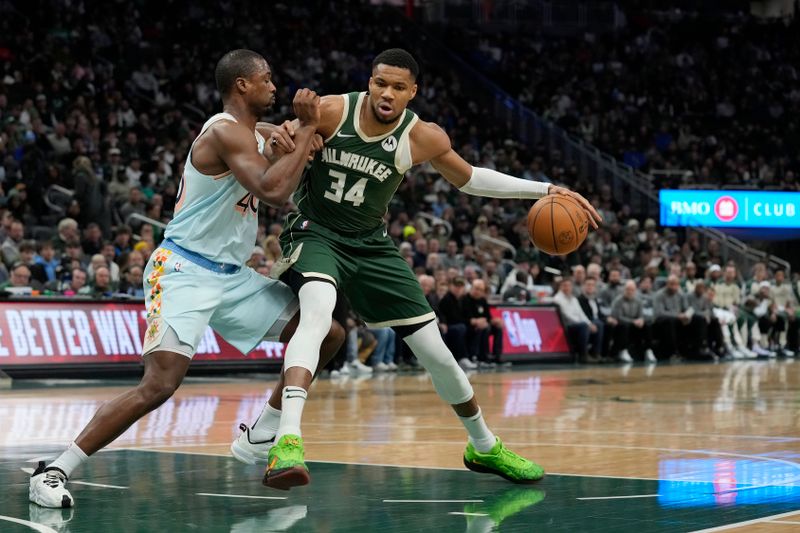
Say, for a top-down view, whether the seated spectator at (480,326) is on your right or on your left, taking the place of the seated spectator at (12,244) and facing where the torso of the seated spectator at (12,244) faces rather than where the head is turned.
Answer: on your left

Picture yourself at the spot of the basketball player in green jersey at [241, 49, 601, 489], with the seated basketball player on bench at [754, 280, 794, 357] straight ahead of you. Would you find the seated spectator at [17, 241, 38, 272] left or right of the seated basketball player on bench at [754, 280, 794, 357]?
left

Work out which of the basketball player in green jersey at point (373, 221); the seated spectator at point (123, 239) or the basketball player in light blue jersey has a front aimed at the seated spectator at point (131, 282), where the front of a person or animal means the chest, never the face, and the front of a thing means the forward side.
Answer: the seated spectator at point (123, 239)

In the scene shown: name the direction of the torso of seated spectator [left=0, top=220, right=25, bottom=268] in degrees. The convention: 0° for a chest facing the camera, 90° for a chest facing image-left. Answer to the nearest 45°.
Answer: approximately 315°

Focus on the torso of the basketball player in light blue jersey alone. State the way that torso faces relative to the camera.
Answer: to the viewer's right

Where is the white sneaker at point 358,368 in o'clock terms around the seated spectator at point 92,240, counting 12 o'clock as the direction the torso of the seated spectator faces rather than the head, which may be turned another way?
The white sneaker is roughly at 11 o'clock from the seated spectator.

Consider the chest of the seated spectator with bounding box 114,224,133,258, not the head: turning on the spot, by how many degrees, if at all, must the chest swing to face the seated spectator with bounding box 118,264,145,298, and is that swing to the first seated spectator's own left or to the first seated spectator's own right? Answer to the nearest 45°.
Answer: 0° — they already face them

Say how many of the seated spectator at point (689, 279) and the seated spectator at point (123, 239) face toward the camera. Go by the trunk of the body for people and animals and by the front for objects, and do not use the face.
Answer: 2

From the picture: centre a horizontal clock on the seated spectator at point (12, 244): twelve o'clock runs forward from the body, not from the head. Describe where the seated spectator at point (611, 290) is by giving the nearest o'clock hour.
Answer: the seated spectator at point (611, 290) is roughly at 10 o'clock from the seated spectator at point (12, 244).

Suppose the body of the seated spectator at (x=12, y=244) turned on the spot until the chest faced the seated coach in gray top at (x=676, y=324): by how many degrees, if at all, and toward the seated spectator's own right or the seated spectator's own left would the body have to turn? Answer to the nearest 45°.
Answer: approximately 45° to the seated spectator's own left

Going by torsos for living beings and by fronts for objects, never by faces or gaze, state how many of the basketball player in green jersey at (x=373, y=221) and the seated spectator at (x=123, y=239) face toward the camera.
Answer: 2
